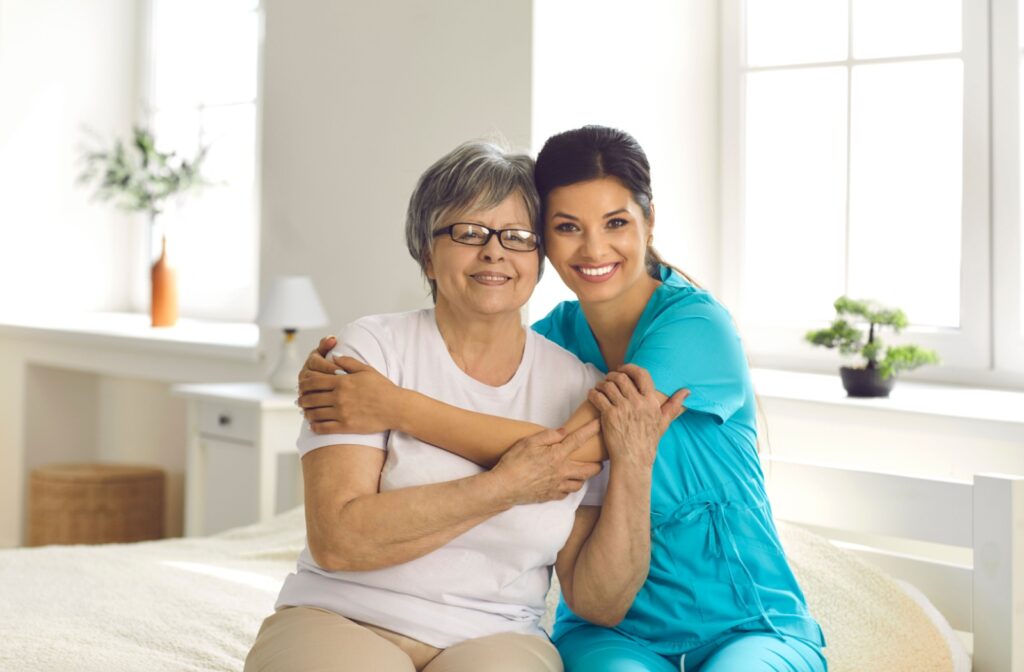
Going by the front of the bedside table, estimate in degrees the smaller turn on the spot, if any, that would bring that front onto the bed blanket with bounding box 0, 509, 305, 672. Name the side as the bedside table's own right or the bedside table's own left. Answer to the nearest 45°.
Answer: approximately 45° to the bedside table's own left

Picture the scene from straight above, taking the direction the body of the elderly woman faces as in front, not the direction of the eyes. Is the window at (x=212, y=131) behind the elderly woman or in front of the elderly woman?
behind

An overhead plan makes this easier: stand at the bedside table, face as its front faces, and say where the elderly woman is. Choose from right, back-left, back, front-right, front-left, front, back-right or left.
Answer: front-left

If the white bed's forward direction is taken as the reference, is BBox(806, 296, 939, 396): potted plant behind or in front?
behind

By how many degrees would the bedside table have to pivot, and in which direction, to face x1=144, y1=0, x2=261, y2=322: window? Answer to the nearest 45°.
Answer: approximately 135° to its right

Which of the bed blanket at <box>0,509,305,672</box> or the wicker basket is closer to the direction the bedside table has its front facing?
the bed blanket

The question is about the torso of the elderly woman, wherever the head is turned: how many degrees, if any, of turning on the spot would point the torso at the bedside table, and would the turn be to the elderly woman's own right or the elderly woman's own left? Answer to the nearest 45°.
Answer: approximately 180°

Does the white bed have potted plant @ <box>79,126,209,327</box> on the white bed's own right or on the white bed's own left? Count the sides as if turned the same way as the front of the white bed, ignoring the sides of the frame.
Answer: on the white bed's own right

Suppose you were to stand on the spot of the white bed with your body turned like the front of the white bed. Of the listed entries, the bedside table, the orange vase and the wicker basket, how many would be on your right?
3

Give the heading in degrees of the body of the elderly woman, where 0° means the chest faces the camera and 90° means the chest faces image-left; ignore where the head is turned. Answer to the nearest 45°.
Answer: approximately 0°
